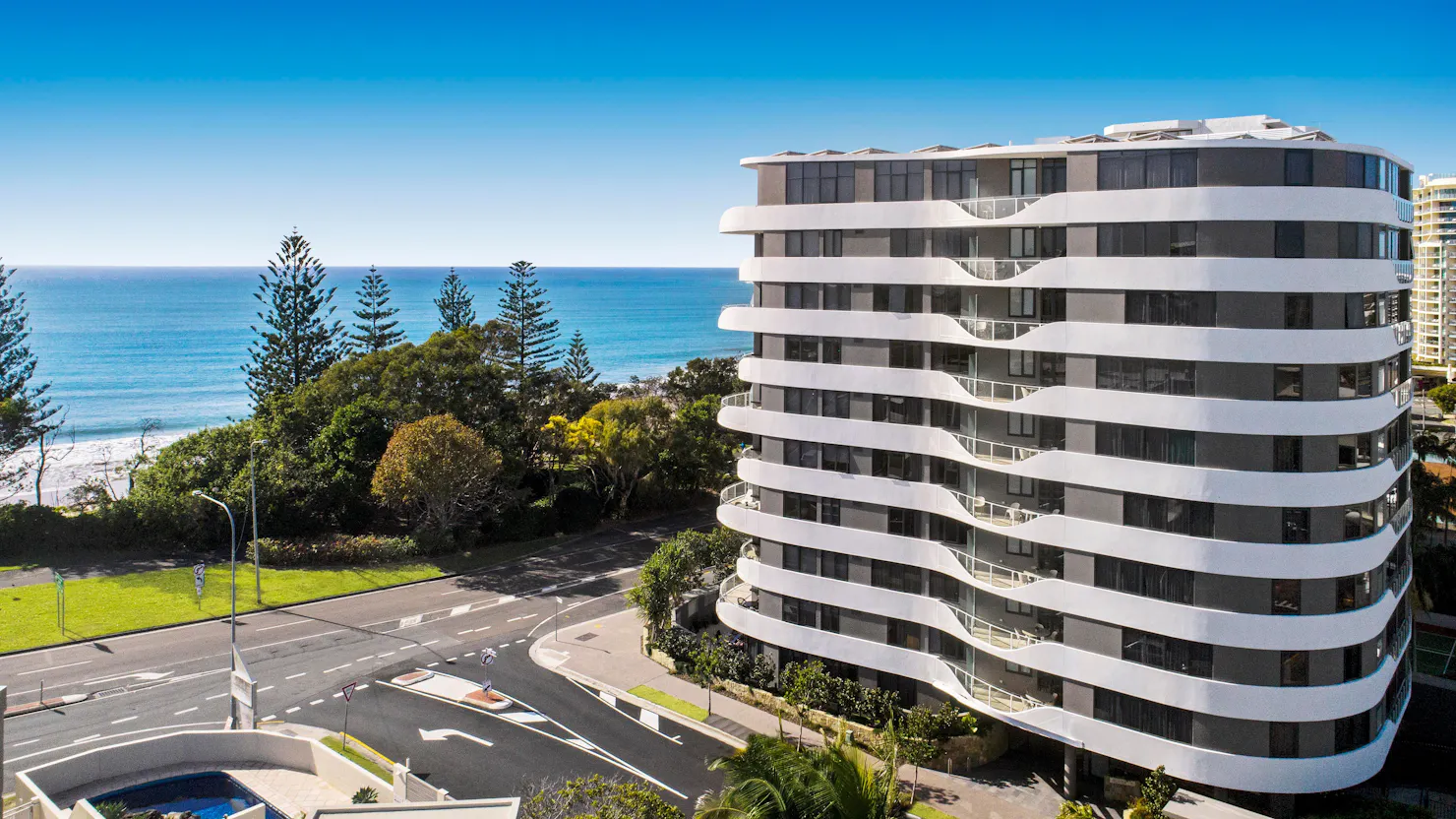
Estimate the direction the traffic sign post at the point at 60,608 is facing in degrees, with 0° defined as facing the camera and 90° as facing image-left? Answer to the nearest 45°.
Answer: approximately 90°
